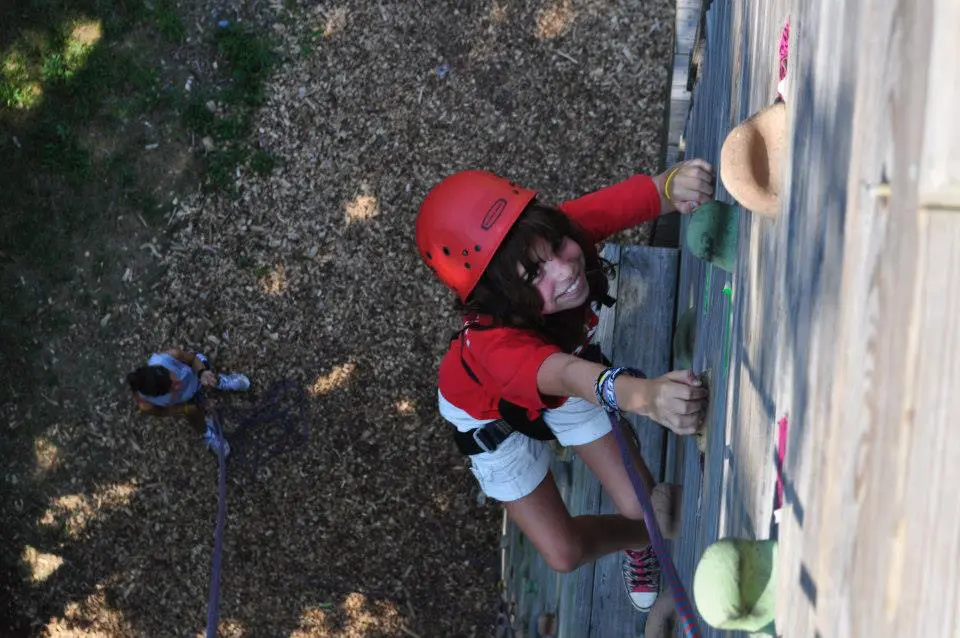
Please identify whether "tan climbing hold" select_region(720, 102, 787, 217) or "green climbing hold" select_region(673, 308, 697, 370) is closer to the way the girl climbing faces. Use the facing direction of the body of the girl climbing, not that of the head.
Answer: the green climbing hold

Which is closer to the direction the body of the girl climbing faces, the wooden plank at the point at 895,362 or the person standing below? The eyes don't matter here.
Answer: the wooden plank

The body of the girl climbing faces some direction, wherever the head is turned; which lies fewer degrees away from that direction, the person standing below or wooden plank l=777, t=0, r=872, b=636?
the wooden plank

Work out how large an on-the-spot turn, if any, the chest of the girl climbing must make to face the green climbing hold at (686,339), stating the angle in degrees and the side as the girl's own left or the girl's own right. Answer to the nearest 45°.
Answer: approximately 45° to the girl's own left

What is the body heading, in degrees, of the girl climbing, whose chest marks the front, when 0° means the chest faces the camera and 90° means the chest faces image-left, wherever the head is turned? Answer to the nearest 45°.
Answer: approximately 270°

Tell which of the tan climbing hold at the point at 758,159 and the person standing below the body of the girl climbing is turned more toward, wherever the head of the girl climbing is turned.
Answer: the tan climbing hold

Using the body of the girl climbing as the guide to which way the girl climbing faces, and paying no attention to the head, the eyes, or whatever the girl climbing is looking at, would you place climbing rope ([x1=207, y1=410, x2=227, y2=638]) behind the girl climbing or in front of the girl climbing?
behind

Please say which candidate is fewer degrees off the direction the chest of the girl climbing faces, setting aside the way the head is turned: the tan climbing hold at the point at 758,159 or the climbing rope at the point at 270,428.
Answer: the tan climbing hold
